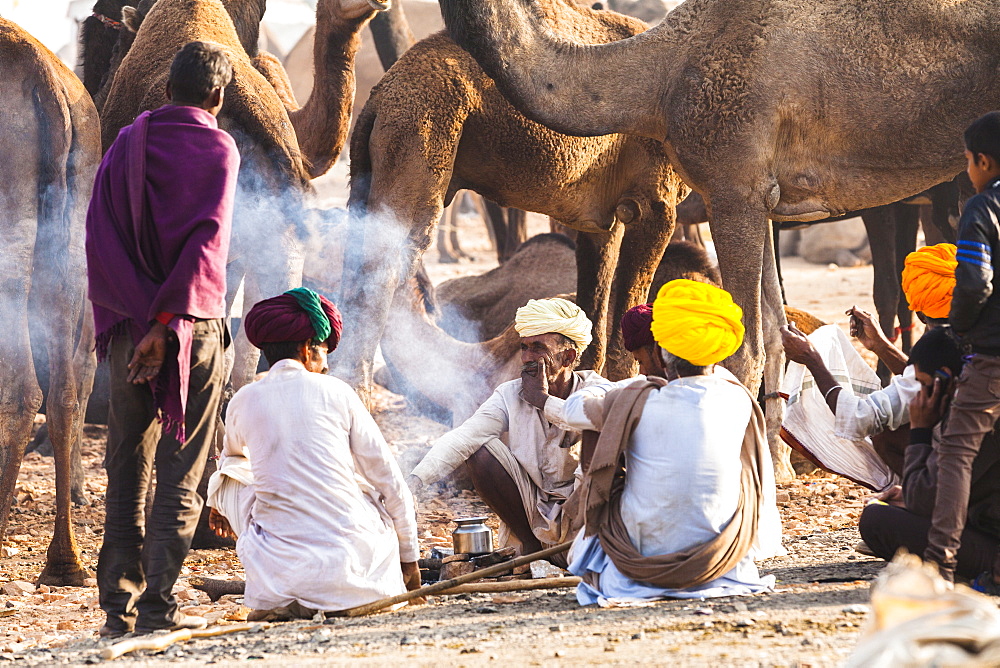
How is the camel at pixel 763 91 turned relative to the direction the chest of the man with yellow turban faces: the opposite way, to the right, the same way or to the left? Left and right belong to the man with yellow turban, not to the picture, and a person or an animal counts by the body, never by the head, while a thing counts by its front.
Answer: to the left

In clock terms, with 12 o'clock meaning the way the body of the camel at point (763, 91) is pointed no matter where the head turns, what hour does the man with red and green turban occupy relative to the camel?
The man with red and green turban is roughly at 10 o'clock from the camel.

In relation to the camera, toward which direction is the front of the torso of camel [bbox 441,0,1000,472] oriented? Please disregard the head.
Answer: to the viewer's left

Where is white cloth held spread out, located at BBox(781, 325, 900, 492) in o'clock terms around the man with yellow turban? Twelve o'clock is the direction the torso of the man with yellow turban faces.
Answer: The white cloth held spread out is roughly at 1 o'clock from the man with yellow turban.

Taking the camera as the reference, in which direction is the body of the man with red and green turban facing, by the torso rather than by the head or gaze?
away from the camera

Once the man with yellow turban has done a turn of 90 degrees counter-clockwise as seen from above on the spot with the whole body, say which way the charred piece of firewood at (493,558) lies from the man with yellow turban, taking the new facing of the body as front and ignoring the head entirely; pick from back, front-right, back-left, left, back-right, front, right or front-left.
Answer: front-right

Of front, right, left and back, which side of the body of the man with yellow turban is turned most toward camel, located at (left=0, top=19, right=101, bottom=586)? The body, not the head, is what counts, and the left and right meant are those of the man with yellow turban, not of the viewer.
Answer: left

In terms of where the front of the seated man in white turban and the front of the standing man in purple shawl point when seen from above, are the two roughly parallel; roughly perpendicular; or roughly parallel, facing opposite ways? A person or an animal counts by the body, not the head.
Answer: roughly parallel, facing opposite ways

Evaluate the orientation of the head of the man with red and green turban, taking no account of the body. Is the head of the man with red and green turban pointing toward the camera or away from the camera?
away from the camera

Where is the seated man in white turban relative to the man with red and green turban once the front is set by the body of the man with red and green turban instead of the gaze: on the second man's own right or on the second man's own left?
on the second man's own right

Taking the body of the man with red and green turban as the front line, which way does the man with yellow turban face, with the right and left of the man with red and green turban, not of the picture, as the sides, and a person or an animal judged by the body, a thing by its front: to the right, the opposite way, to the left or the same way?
the same way

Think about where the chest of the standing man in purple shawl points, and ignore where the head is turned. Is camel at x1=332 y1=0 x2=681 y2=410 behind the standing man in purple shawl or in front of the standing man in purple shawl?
in front

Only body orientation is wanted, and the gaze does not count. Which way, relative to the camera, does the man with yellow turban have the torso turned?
away from the camera
